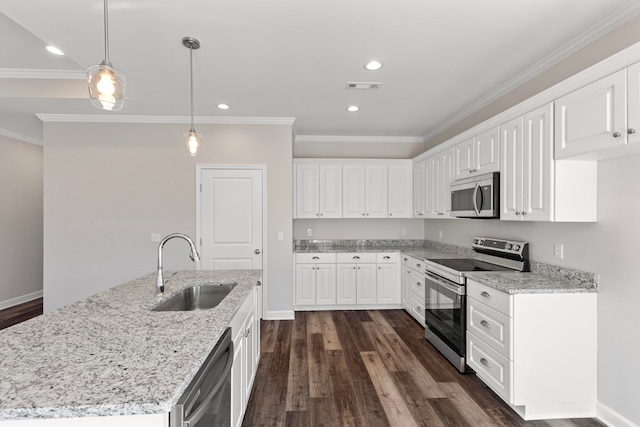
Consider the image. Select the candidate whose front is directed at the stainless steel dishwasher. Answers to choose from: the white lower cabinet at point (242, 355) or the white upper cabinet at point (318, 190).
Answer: the white upper cabinet

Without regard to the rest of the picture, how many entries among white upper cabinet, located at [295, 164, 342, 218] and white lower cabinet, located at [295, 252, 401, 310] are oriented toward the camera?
2

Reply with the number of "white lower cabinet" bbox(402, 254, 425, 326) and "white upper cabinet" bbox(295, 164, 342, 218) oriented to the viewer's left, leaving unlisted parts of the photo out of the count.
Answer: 1

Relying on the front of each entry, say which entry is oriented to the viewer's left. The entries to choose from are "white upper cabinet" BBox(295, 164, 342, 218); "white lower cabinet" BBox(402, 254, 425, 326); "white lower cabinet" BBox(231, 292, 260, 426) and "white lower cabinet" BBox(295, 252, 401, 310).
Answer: "white lower cabinet" BBox(402, 254, 425, 326)

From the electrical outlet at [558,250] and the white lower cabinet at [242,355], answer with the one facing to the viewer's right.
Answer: the white lower cabinet

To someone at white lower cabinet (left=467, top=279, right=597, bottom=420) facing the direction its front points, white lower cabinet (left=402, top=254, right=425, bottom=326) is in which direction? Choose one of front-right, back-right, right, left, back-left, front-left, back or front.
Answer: right

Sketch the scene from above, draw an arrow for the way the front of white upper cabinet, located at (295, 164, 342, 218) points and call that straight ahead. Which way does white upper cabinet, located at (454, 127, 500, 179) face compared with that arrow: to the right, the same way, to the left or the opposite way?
to the right

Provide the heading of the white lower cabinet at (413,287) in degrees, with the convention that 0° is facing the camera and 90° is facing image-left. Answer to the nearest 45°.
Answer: approximately 90°

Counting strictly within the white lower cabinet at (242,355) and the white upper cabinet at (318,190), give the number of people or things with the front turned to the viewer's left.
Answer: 0

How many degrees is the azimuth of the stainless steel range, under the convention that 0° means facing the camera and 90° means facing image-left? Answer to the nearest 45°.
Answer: approximately 45°

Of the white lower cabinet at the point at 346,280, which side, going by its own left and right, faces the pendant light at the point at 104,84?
front

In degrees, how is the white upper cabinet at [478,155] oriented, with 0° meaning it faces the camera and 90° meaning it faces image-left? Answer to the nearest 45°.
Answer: approximately 45°

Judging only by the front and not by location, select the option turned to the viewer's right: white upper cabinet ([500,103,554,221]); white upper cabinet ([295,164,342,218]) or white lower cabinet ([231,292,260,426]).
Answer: the white lower cabinet
